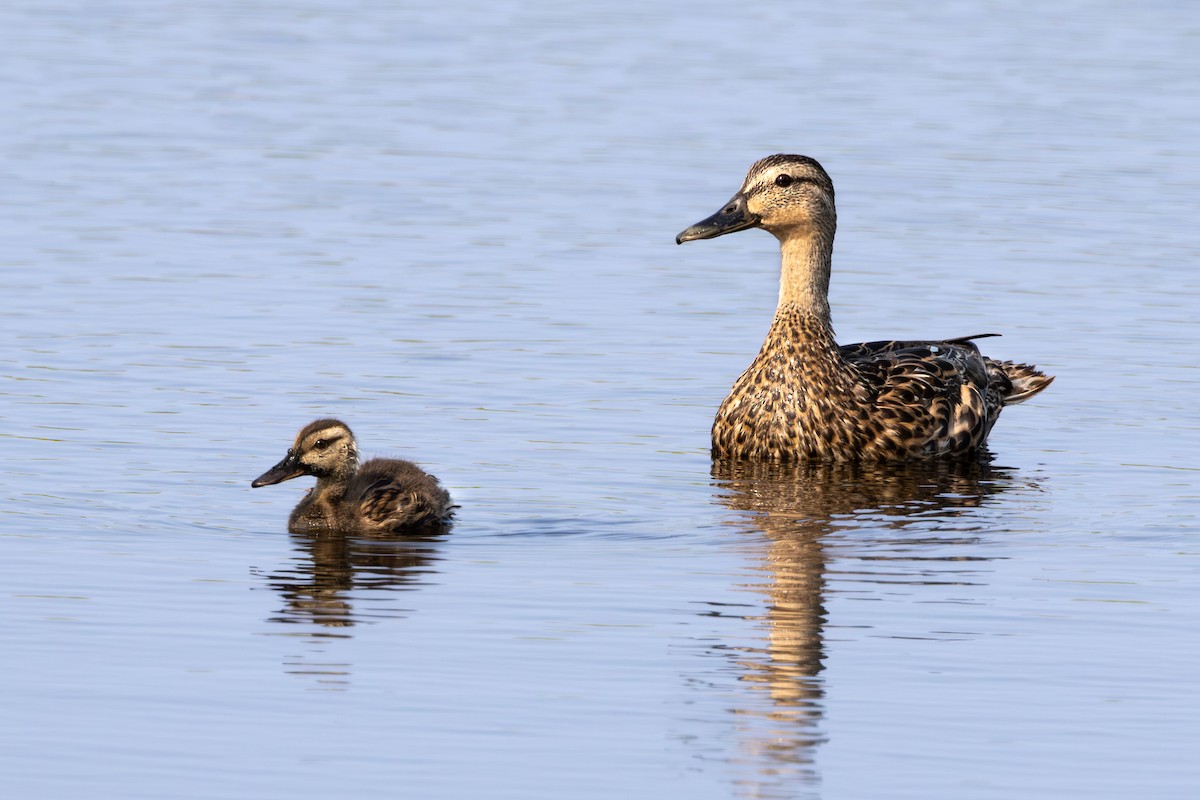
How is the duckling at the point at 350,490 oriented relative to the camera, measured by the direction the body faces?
to the viewer's left
